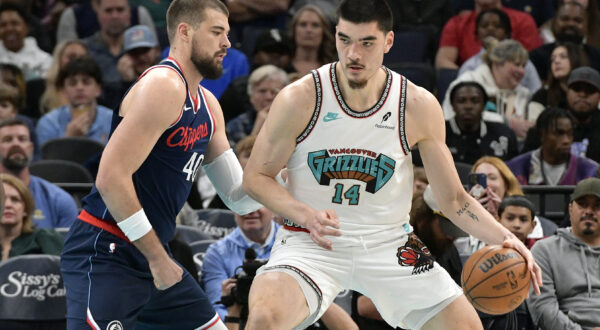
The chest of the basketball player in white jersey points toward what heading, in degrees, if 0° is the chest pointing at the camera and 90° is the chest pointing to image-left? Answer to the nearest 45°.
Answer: approximately 0°

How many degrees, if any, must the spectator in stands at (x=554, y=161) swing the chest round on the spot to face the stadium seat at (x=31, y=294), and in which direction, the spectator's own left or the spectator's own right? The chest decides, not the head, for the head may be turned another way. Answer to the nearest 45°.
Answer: approximately 45° to the spectator's own right

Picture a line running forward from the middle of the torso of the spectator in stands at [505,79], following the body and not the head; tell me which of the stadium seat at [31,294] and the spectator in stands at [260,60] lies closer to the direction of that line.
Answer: the stadium seat

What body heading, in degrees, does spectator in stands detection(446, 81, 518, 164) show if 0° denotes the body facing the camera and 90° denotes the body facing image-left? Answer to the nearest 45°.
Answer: approximately 0°
